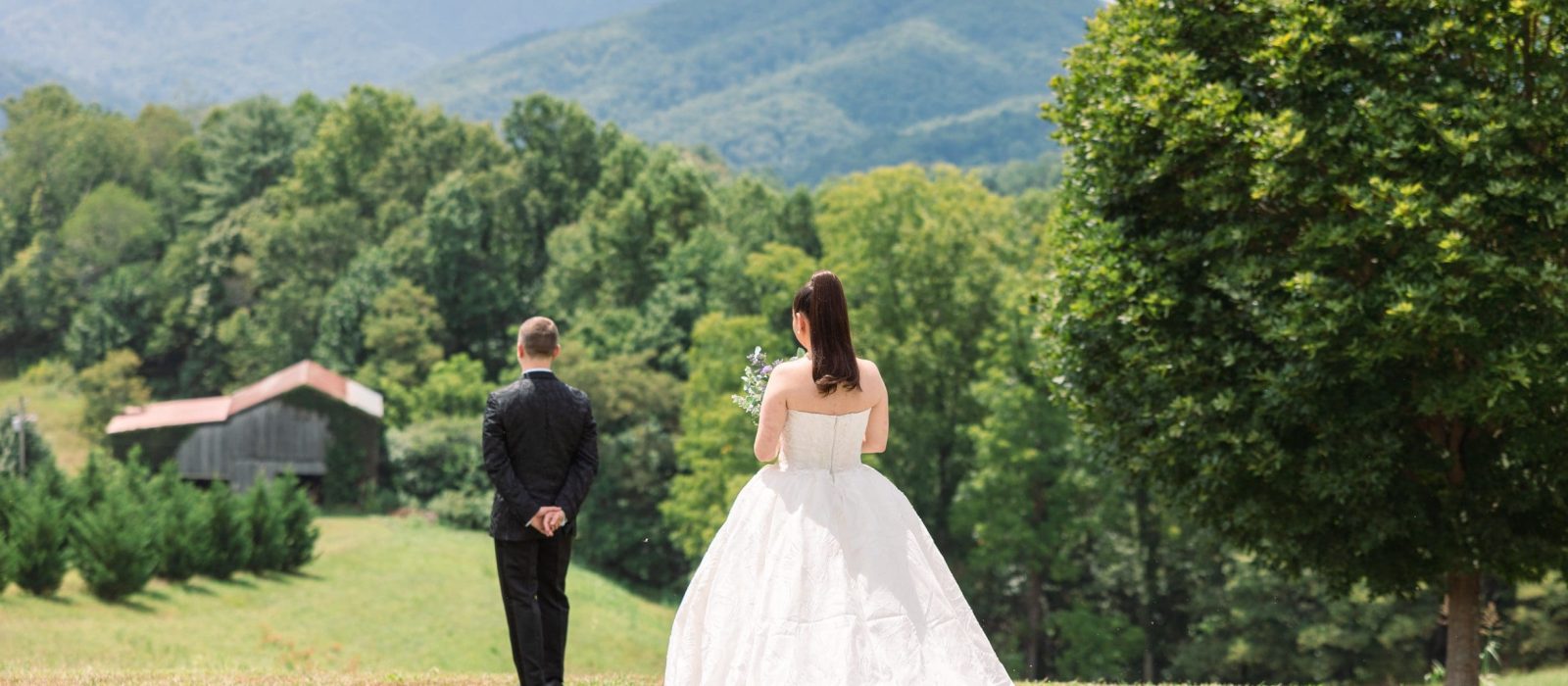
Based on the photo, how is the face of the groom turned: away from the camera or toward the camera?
away from the camera

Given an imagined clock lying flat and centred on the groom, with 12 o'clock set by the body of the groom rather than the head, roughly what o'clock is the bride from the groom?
The bride is roughly at 4 o'clock from the groom.

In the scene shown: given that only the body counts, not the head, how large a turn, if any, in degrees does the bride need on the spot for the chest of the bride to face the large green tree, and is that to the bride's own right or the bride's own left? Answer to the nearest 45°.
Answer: approximately 45° to the bride's own right

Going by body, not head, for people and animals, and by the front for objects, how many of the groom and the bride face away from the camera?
2

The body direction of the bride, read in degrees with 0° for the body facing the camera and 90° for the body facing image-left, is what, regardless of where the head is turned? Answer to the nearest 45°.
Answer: approximately 180°

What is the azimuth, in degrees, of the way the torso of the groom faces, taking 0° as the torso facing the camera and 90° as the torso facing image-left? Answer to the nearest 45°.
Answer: approximately 180°
